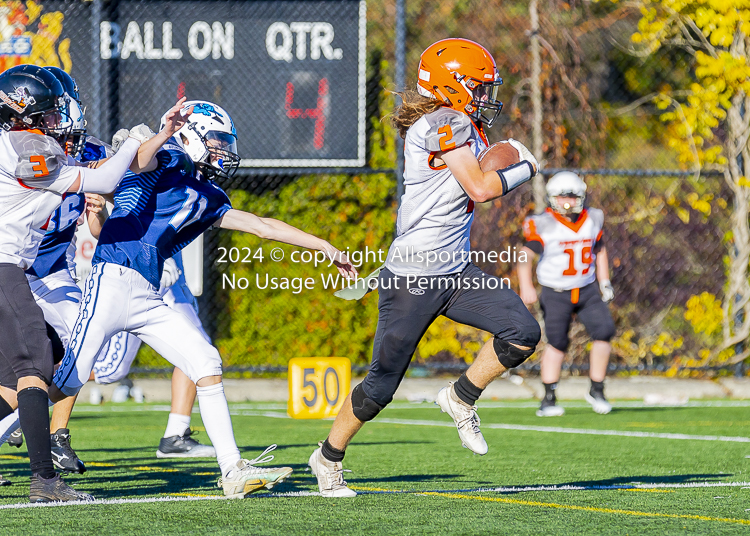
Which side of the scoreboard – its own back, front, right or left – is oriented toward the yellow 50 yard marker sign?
front

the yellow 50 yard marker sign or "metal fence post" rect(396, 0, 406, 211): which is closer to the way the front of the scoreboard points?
the yellow 50 yard marker sign

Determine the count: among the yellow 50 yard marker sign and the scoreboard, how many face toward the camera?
2

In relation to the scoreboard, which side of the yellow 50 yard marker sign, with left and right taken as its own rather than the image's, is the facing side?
back

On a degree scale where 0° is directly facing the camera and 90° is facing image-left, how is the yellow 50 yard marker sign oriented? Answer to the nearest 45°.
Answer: approximately 0°

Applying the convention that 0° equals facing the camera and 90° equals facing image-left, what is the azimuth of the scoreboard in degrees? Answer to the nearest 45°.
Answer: approximately 0°

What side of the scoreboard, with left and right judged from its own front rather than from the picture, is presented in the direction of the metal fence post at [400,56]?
left

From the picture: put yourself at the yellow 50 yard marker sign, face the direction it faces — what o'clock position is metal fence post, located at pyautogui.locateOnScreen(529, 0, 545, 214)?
The metal fence post is roughly at 7 o'clock from the yellow 50 yard marker sign.

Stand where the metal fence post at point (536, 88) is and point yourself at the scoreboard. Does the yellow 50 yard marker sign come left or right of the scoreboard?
left

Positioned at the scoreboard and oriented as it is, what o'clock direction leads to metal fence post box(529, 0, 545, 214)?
The metal fence post is roughly at 9 o'clock from the scoreboard.
